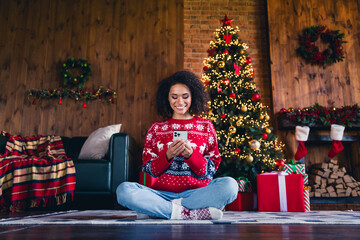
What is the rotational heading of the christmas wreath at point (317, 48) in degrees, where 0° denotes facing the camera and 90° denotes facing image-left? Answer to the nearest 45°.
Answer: approximately 0°

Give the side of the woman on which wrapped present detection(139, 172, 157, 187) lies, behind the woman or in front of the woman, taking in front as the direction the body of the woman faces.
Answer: behind

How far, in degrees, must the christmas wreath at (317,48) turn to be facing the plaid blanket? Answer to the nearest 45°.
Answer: approximately 45° to its right

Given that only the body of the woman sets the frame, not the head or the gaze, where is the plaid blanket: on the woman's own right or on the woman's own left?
on the woman's own right

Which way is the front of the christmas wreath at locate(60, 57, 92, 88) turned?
toward the camera

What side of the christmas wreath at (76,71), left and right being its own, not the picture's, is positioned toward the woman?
front

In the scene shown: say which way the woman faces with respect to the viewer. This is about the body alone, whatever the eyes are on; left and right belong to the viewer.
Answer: facing the viewer

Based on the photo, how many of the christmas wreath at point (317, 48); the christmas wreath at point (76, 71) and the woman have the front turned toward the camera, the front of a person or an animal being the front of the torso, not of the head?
3

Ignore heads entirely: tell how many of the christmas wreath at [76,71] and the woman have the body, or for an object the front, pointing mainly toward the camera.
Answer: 2

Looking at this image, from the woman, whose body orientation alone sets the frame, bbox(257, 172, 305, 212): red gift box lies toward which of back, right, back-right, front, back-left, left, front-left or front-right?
back-left

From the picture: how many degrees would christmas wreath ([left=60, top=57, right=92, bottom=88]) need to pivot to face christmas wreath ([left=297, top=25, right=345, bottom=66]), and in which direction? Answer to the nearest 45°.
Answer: approximately 90° to its left
